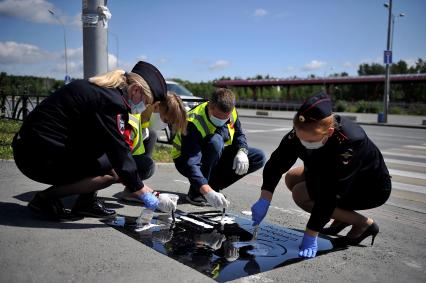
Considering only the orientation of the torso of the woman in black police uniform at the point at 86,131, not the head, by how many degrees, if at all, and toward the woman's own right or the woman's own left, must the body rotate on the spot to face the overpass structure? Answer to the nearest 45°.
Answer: approximately 45° to the woman's own left

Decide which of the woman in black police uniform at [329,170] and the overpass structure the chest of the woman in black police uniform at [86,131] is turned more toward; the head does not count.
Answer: the woman in black police uniform

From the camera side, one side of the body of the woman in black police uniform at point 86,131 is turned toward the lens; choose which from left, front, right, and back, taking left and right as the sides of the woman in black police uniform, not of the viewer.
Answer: right

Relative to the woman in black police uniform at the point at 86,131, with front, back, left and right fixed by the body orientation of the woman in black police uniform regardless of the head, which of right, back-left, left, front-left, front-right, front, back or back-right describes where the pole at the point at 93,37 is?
left

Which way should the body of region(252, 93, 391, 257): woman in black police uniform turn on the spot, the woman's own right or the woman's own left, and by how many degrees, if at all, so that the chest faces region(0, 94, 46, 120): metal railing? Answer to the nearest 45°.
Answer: approximately 90° to the woman's own right

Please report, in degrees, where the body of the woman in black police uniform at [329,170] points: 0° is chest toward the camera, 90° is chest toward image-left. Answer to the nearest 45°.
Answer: approximately 45°

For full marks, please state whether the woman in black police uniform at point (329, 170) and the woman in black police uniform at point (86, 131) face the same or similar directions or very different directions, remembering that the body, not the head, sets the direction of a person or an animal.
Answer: very different directions

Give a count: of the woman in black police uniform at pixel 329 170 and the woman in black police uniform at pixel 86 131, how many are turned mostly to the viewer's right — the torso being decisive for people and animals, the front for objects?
1

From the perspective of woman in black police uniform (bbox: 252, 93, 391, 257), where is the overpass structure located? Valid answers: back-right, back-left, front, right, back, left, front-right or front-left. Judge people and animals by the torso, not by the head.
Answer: back-right

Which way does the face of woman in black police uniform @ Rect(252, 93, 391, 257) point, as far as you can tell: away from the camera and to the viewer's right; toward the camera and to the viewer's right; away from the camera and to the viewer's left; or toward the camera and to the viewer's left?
toward the camera and to the viewer's left

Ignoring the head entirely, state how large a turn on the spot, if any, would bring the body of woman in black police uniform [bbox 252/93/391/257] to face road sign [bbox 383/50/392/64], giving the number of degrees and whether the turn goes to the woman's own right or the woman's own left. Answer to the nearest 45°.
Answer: approximately 135° to the woman's own right
